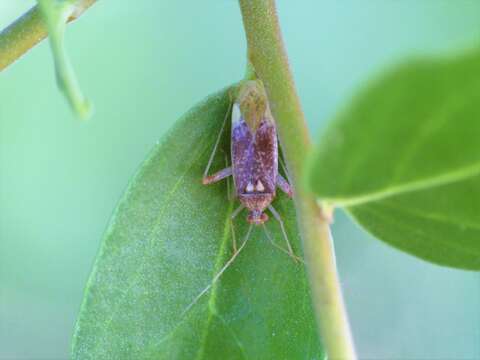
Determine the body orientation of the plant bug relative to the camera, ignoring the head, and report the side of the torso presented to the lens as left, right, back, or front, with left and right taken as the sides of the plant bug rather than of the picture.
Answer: front
